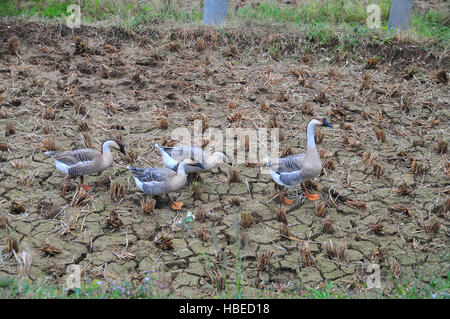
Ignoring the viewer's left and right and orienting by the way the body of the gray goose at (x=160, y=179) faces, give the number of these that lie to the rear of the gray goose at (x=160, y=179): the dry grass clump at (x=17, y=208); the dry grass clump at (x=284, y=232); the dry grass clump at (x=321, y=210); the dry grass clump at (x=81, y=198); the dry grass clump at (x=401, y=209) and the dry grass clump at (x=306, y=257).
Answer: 2

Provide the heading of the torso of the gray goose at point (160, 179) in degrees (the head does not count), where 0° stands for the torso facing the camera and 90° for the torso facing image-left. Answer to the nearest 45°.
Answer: approximately 270°

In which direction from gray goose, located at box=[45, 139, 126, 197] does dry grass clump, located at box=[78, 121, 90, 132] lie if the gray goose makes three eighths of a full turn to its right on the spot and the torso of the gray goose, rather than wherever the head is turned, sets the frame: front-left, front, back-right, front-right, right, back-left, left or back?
back-right

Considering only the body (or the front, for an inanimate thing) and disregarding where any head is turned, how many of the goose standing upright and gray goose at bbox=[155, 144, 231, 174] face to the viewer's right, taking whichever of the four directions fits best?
2

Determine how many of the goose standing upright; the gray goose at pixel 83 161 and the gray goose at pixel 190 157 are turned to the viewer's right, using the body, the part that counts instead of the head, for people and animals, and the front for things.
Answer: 3

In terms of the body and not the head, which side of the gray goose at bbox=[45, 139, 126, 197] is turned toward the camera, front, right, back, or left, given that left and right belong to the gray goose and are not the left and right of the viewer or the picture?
right

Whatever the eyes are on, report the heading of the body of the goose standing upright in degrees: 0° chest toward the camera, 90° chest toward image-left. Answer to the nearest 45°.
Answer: approximately 270°

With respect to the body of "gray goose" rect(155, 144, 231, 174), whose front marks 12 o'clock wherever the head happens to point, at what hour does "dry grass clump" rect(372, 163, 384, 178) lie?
The dry grass clump is roughly at 12 o'clock from the gray goose.

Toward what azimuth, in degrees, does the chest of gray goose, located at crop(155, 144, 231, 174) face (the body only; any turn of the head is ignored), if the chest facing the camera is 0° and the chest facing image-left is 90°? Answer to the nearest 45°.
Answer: approximately 270°

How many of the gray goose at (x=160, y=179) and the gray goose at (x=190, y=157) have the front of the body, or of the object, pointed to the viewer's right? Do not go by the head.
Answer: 2

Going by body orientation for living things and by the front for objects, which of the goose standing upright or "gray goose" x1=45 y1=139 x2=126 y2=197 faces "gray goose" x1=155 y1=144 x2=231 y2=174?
"gray goose" x1=45 y1=139 x2=126 y2=197

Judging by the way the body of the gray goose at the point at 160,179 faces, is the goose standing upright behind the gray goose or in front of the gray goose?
in front

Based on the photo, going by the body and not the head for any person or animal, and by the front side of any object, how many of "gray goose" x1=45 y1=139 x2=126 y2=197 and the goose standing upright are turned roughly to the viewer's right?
2

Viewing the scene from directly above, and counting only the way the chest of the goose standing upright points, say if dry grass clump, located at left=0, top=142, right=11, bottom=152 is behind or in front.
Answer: behind

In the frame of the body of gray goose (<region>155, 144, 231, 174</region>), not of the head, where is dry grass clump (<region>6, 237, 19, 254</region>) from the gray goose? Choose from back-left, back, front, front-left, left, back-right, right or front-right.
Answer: back-right

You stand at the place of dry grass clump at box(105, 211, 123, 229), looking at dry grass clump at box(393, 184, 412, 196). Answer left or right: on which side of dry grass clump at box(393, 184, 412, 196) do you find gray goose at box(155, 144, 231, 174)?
left
